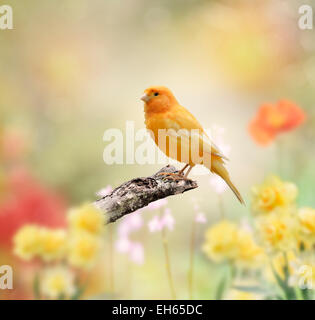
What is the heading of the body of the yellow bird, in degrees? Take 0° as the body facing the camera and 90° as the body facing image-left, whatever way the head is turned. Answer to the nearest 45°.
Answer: approximately 90°
